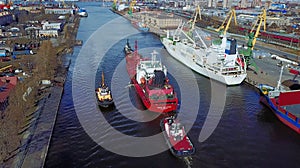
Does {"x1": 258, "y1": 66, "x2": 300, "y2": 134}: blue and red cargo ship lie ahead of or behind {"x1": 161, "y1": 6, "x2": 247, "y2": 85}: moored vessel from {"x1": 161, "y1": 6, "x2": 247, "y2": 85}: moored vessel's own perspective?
behind

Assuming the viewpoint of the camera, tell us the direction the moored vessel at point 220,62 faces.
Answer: facing away from the viewer and to the left of the viewer

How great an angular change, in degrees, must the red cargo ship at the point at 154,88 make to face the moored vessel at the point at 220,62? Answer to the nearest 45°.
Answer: approximately 90° to its right

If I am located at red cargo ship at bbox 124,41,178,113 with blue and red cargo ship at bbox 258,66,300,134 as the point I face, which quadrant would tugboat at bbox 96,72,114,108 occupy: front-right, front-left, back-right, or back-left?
back-right

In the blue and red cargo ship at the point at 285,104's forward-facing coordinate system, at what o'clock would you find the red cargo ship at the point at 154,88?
the red cargo ship at the point at 154,88 is roughly at 10 o'clock from the blue and red cargo ship at the point at 285,104.

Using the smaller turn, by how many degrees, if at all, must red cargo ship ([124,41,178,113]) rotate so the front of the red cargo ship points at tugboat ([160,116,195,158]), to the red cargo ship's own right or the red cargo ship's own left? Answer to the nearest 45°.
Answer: approximately 135° to the red cargo ship's own left

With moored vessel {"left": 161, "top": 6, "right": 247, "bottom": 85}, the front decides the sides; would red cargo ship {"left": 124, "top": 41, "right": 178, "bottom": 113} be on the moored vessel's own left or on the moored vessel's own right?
on the moored vessel's own left

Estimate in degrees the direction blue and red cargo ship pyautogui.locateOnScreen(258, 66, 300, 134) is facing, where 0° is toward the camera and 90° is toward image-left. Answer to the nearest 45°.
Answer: approximately 135°
